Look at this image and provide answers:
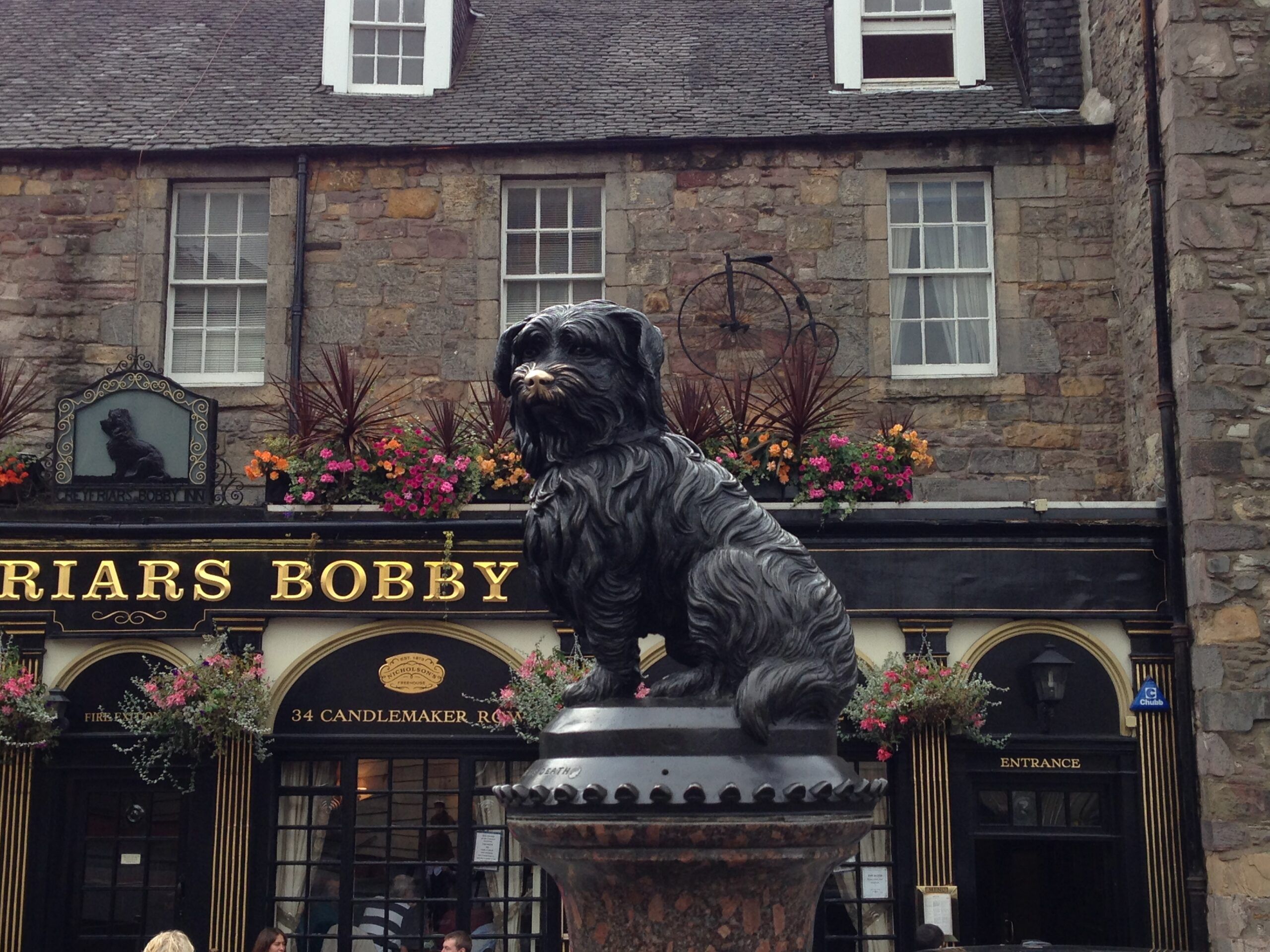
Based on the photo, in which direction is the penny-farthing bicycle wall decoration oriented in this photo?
to the viewer's left

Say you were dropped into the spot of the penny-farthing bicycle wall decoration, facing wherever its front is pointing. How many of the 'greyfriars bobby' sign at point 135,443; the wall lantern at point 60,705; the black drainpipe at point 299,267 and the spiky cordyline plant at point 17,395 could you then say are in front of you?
4

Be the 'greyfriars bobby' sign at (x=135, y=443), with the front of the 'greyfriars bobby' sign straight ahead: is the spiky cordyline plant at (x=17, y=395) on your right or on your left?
on your right

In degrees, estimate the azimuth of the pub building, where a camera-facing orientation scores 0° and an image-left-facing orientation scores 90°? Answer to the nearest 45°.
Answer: approximately 0°

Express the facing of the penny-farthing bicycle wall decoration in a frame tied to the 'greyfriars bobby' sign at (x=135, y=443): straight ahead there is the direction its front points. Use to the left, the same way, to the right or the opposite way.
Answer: to the right

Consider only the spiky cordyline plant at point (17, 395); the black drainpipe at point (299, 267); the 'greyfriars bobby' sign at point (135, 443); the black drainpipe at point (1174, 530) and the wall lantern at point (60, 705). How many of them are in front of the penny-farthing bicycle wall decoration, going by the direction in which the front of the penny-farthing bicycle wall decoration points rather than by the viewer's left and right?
4

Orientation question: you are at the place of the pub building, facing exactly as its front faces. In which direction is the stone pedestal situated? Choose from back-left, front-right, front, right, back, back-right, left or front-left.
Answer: front

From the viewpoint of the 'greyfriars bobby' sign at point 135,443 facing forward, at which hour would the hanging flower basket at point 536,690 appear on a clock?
The hanging flower basket is roughly at 10 o'clock from the 'greyfriars bobby' sign.

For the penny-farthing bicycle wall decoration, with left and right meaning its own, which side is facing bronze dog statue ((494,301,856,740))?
left

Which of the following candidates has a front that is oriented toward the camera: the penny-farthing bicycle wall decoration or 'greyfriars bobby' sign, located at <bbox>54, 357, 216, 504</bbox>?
the 'greyfriars bobby' sign

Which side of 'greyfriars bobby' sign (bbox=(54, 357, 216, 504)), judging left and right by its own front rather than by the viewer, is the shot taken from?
front

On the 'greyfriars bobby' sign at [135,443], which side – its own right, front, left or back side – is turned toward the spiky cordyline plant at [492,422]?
left

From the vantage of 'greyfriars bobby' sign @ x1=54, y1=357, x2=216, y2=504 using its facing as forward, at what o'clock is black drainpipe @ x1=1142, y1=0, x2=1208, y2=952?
The black drainpipe is roughly at 10 o'clock from the 'greyfriars bobby' sign.

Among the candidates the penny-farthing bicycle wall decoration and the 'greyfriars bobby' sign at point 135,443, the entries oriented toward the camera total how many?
1
